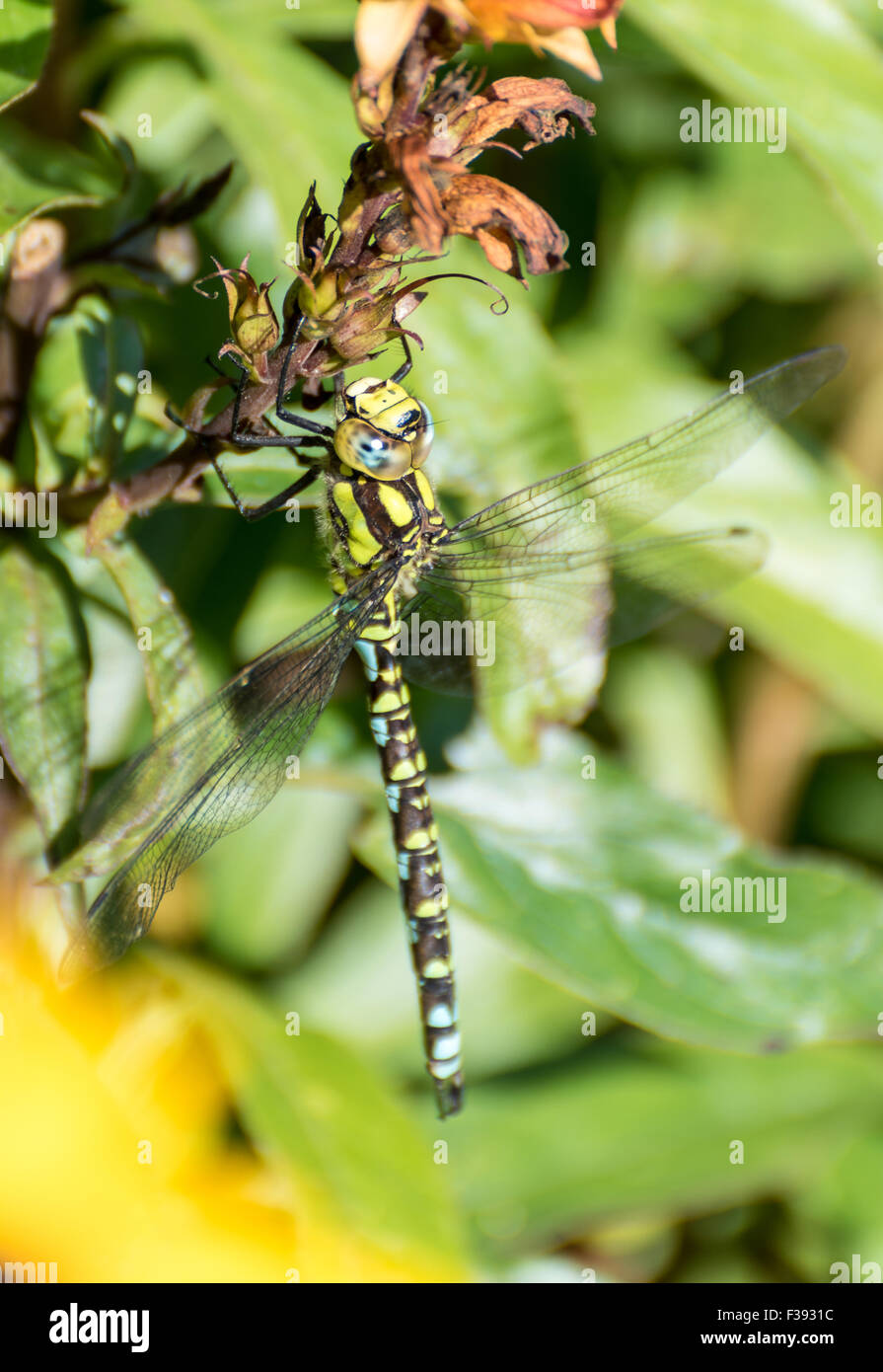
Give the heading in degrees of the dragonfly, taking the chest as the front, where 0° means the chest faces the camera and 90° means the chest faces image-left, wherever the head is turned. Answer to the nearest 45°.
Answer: approximately 180°
